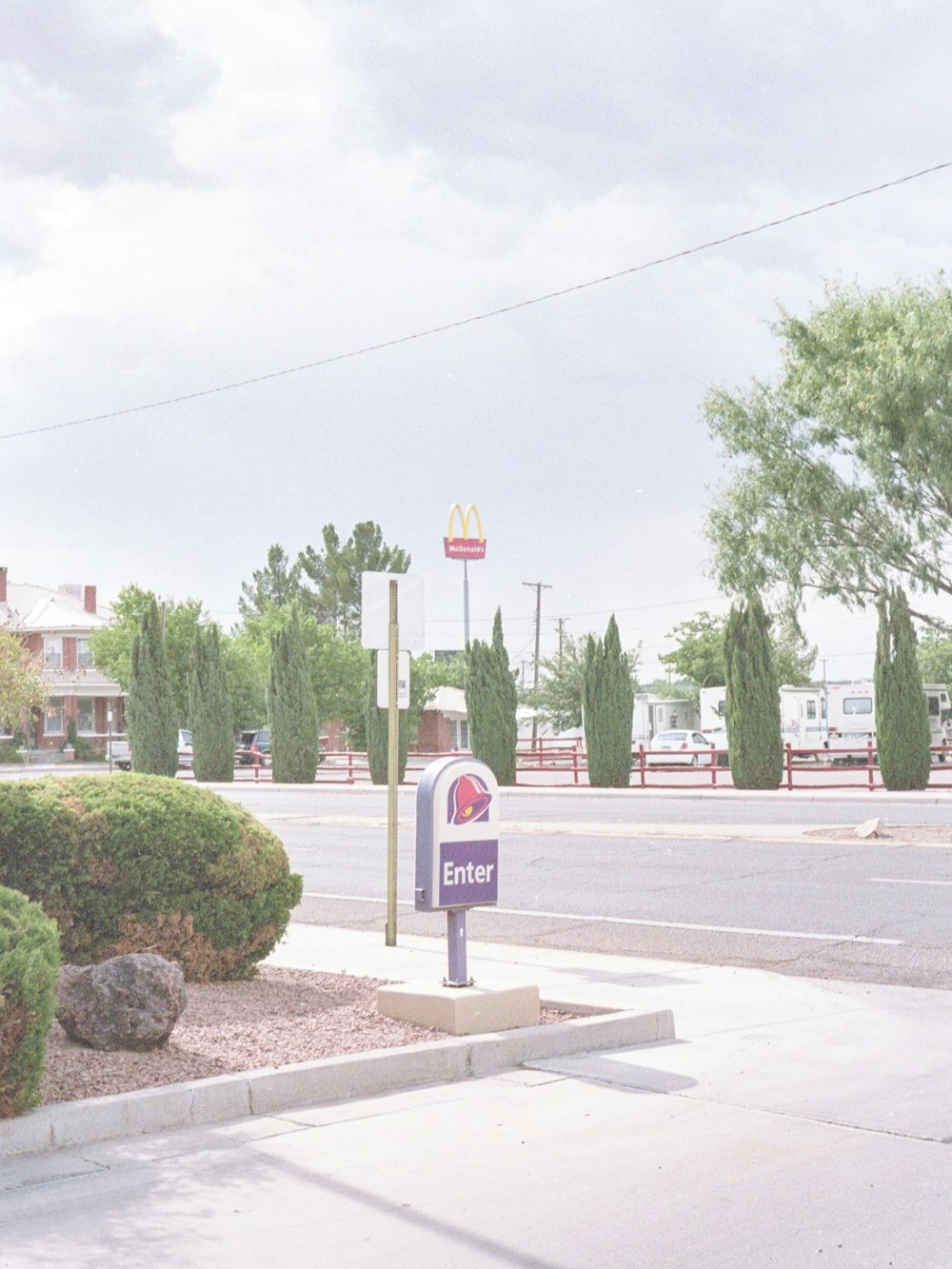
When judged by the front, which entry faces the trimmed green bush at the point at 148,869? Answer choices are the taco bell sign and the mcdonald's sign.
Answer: the mcdonald's sign

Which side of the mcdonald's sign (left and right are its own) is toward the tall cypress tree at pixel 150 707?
front

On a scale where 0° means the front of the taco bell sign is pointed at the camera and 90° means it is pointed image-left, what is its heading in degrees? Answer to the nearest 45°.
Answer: approximately 315°

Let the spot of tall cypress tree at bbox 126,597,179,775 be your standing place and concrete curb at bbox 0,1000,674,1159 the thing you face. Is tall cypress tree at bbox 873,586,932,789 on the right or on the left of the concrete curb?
left

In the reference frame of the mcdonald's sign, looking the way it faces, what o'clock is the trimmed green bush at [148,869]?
The trimmed green bush is roughly at 12 o'clock from the mcdonald's sign.

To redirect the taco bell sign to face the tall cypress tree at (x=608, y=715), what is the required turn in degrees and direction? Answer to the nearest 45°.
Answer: approximately 135° to its left

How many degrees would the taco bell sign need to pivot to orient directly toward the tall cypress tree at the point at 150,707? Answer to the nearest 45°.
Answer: approximately 135° to its left

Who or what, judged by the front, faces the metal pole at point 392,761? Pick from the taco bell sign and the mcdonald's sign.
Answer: the mcdonald's sign

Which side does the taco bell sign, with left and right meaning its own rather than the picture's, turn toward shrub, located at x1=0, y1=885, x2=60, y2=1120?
right

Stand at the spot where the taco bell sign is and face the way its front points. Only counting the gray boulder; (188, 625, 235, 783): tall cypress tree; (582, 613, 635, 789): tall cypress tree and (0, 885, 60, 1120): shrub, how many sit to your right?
2

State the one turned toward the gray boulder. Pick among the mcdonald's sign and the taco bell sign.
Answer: the mcdonald's sign

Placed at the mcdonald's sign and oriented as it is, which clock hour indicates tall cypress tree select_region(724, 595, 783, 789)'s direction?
The tall cypress tree is roughly at 11 o'clock from the mcdonald's sign.

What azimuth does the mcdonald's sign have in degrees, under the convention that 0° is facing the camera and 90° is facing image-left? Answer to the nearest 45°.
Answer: approximately 0°

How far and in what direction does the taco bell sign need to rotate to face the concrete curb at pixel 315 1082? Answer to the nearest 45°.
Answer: approximately 90° to its right
